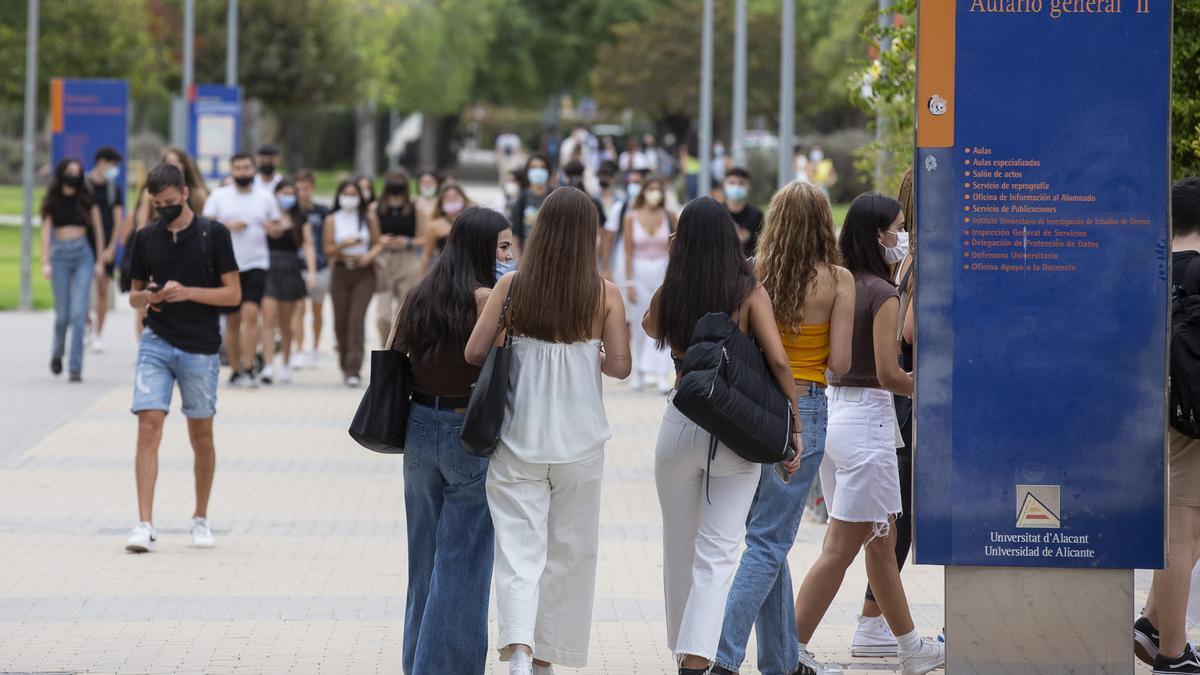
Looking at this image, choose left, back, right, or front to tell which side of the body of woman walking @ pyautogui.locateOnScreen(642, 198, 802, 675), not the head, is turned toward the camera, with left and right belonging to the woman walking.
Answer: back

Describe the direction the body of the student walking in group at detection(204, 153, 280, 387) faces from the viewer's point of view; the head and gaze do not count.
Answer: toward the camera

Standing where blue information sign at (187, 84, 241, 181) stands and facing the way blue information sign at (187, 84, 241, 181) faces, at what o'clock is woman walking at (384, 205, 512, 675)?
The woman walking is roughly at 12 o'clock from the blue information sign.

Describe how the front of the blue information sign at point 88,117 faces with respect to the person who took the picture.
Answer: facing the viewer

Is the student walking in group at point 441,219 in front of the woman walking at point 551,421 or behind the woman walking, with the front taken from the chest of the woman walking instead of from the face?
in front

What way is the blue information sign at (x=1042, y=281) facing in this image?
toward the camera

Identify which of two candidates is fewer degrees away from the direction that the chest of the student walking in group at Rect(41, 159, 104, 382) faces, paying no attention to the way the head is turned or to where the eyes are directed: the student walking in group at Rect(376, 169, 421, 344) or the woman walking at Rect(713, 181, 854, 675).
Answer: the woman walking

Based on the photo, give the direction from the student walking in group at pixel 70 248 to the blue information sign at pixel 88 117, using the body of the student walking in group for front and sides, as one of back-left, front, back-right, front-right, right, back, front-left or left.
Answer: back

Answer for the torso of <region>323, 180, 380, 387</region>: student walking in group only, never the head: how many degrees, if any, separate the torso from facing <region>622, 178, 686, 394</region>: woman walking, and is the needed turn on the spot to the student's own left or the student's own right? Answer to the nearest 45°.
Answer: approximately 90° to the student's own left

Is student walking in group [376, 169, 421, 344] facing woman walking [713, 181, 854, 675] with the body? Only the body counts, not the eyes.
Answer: yes

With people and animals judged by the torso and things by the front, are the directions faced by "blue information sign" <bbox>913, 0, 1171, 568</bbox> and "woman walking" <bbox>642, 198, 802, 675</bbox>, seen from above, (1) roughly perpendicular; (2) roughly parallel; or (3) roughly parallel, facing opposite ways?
roughly parallel, facing opposite ways

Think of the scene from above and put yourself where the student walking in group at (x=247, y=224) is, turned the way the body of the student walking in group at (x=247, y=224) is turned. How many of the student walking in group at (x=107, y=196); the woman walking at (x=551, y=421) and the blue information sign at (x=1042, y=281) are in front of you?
2

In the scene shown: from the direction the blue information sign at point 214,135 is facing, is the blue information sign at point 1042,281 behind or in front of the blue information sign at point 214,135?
in front
